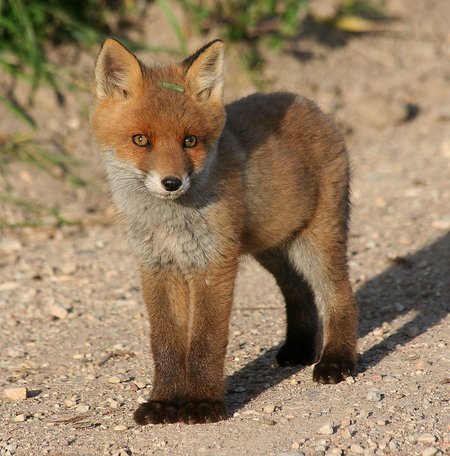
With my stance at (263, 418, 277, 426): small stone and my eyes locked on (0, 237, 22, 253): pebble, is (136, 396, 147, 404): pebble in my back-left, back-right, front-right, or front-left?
front-left

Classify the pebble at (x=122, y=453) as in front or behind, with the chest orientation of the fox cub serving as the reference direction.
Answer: in front

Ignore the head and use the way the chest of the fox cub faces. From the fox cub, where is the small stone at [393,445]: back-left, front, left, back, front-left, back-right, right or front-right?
left

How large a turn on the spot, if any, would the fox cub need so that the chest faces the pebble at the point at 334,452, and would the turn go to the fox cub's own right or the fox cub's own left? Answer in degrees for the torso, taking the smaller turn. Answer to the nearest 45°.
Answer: approximately 90° to the fox cub's own left

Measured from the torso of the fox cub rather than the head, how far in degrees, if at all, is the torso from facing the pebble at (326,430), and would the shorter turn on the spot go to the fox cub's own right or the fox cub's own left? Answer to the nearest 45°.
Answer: approximately 90° to the fox cub's own left

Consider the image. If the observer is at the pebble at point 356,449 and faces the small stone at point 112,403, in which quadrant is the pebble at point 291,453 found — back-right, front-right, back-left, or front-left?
front-left

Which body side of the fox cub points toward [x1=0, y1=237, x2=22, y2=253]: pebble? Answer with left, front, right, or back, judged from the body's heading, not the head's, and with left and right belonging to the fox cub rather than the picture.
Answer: right

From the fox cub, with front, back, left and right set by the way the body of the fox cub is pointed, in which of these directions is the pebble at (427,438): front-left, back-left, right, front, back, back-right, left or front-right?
left

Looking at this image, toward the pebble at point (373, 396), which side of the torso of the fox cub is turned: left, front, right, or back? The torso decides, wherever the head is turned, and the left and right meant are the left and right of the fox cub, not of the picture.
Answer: left

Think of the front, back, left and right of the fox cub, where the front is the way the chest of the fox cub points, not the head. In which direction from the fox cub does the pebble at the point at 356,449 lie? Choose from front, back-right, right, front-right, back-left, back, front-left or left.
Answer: left

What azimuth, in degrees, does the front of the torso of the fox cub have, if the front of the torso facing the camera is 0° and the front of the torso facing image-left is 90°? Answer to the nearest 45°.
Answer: approximately 45°

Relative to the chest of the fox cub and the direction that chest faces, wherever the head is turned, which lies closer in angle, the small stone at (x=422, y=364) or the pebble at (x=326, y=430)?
the pebble

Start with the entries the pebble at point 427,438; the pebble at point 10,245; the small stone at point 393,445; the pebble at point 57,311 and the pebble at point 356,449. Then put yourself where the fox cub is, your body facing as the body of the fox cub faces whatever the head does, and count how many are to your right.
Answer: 2
